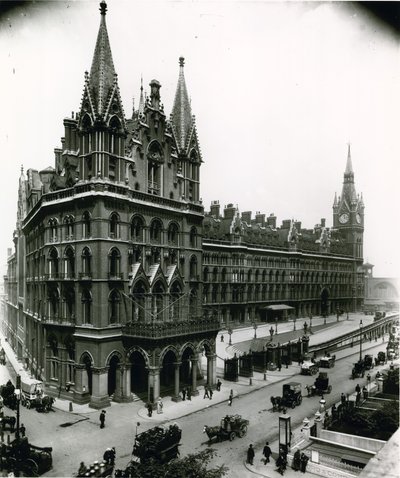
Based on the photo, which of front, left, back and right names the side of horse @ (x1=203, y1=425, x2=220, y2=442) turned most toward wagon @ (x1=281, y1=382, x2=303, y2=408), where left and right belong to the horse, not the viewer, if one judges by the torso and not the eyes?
back

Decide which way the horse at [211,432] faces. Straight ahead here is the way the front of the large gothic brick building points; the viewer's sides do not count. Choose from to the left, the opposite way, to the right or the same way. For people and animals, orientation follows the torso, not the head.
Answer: to the right
